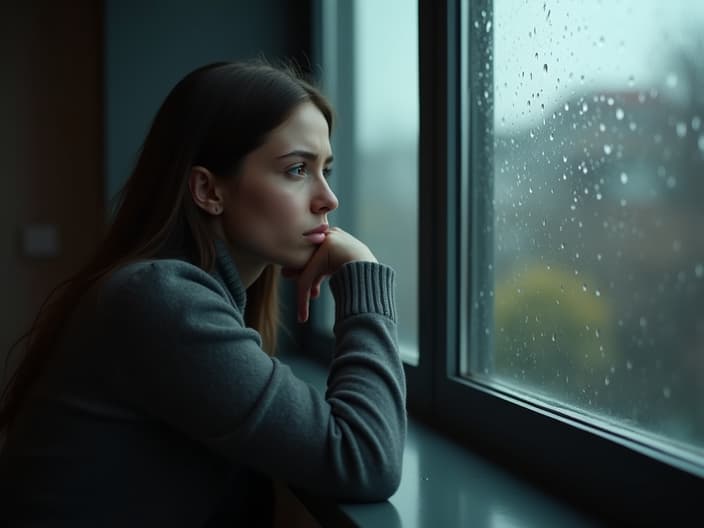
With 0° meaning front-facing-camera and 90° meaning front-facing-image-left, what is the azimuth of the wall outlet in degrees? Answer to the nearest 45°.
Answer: approximately 0°

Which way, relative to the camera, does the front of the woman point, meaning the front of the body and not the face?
to the viewer's right

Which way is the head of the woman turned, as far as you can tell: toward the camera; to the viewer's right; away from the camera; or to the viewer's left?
to the viewer's right
